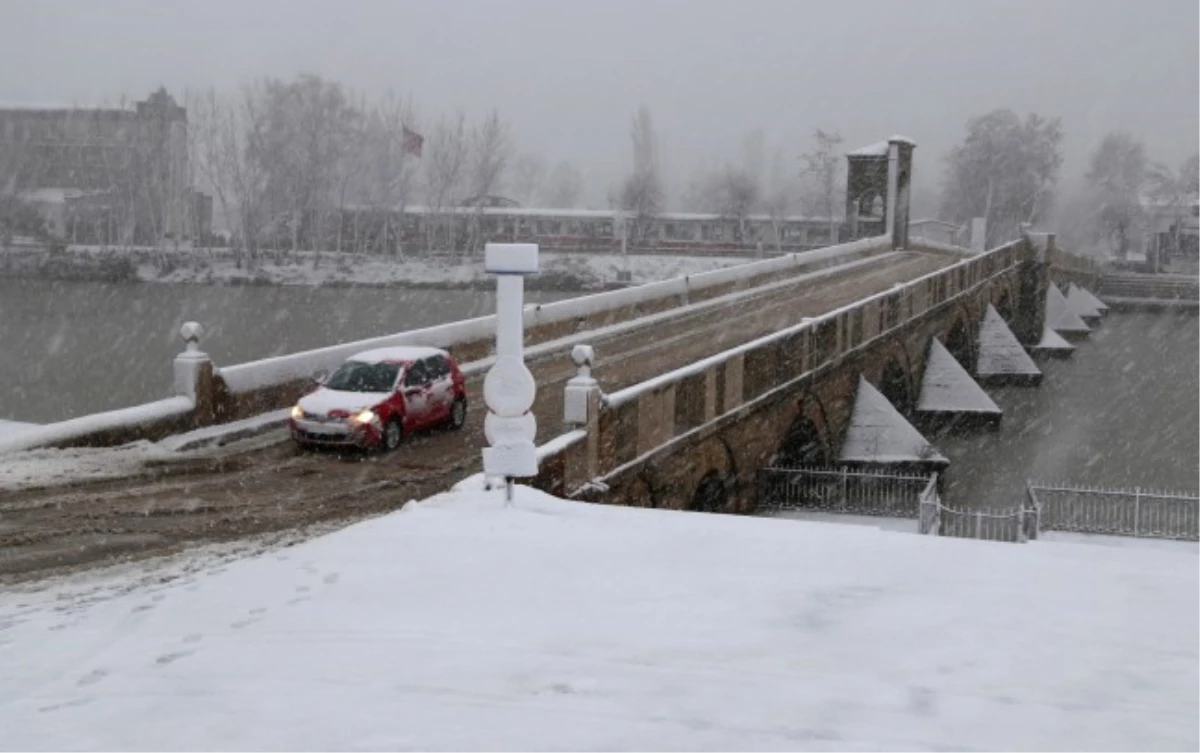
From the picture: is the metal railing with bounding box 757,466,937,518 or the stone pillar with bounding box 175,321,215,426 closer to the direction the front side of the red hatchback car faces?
the stone pillar

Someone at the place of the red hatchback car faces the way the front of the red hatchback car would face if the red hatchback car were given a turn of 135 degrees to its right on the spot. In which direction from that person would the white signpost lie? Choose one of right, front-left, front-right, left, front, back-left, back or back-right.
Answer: back

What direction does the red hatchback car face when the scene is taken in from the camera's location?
facing the viewer and to the left of the viewer

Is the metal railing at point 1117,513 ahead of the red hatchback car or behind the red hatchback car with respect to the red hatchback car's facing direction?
behind

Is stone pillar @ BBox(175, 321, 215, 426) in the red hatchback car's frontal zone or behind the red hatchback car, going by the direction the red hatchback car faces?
frontal zone
